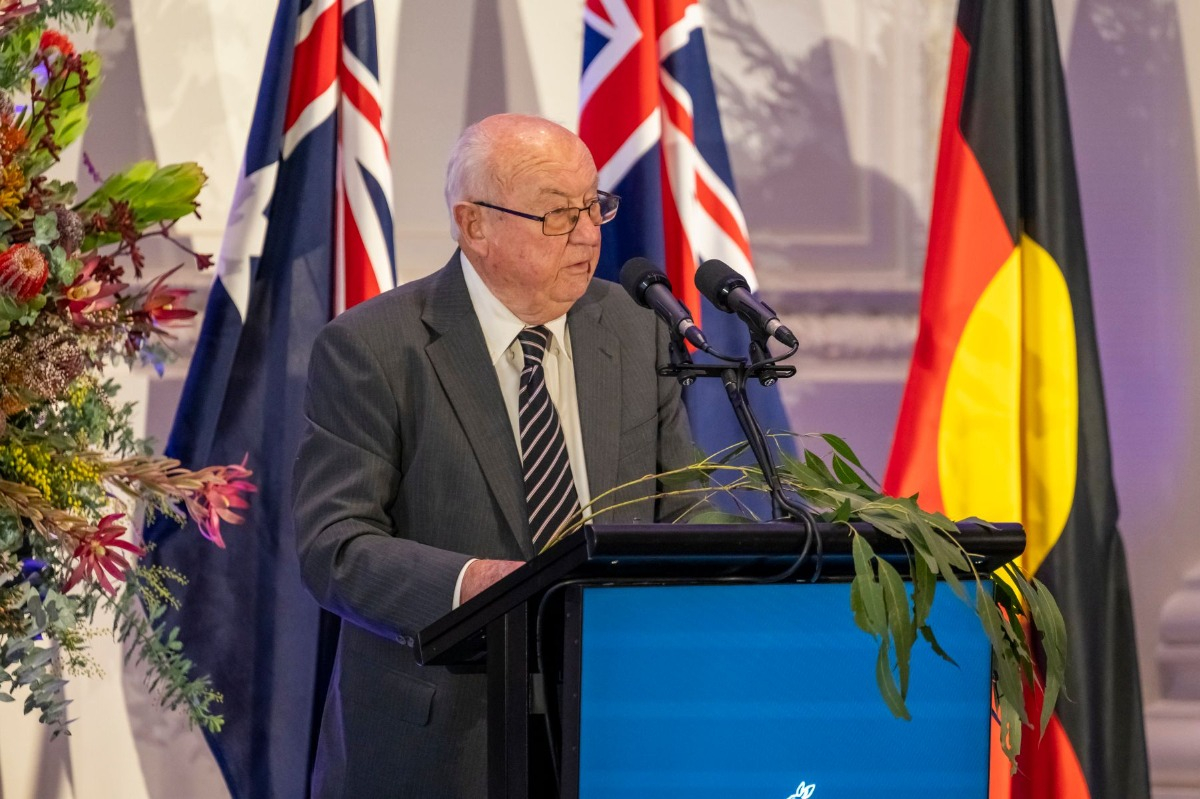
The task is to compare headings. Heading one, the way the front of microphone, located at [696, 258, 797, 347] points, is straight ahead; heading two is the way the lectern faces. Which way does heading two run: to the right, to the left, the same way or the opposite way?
the opposite way

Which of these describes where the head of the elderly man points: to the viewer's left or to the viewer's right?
to the viewer's right

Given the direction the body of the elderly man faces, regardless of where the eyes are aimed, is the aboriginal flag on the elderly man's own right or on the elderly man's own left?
on the elderly man's own left

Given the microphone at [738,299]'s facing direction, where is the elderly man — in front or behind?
in front

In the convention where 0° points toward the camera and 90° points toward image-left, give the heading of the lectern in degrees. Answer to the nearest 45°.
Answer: approximately 315°

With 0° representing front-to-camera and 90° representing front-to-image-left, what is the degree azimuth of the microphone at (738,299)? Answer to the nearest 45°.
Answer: approximately 135°

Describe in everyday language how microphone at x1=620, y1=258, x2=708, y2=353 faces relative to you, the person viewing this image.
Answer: facing away from the viewer and to the left of the viewer

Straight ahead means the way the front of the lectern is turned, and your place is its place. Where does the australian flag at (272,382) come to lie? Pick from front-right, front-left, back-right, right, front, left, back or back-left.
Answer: back

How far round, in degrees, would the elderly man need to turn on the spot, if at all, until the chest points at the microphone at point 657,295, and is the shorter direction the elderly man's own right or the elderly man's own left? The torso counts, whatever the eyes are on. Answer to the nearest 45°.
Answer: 0° — they already face it

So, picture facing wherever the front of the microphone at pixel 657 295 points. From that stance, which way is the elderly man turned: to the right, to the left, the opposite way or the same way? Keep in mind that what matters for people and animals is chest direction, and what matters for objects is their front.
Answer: the opposite way

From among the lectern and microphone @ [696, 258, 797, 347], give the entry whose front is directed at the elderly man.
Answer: the microphone
